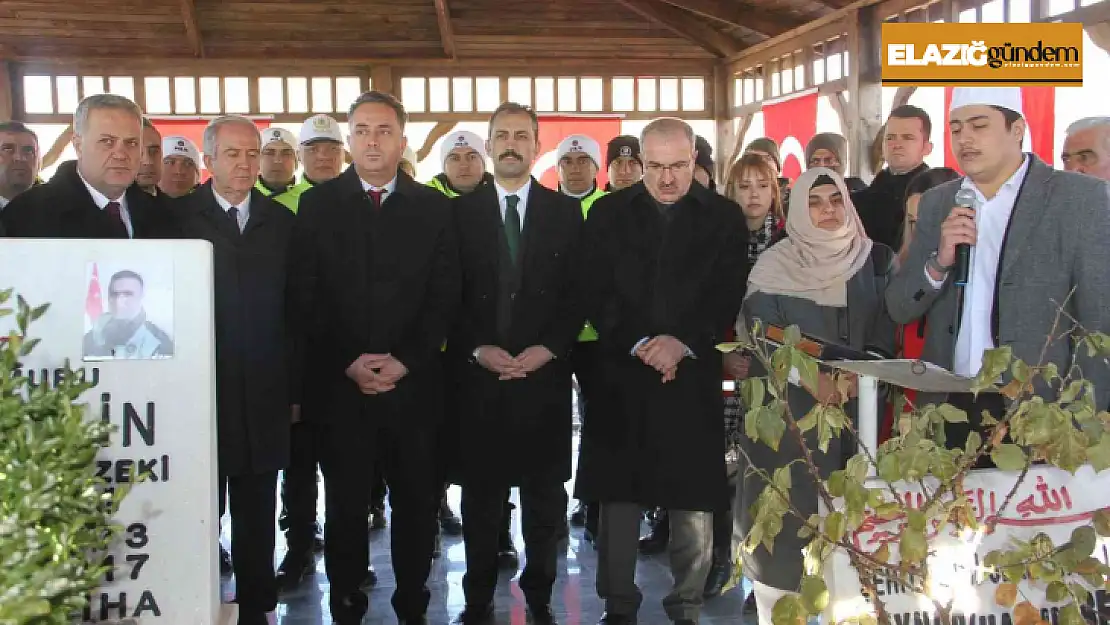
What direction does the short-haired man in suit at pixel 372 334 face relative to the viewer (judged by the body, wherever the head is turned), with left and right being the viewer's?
facing the viewer

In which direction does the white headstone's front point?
toward the camera

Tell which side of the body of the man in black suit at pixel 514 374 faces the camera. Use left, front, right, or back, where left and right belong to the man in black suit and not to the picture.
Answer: front

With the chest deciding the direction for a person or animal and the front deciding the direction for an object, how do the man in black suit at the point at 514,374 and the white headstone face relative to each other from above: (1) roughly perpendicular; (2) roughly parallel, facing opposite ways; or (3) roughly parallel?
roughly parallel

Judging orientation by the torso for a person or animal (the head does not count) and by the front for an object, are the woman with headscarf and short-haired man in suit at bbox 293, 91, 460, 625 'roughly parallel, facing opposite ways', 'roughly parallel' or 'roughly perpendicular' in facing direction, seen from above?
roughly parallel

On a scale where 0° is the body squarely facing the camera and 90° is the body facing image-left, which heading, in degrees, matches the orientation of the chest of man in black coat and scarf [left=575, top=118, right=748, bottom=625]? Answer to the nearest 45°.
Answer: approximately 0°

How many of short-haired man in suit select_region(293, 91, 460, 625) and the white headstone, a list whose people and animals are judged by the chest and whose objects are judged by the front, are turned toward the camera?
2

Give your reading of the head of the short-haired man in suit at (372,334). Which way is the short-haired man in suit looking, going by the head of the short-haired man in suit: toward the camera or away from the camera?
toward the camera
